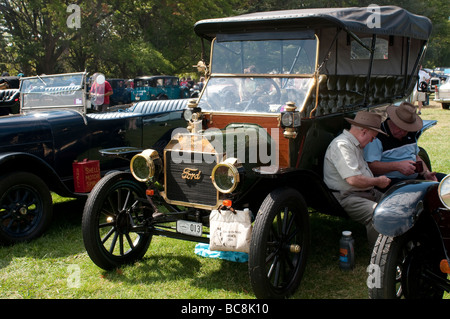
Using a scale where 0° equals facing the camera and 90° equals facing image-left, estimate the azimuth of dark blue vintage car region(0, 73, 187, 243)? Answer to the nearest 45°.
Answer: approximately 45°

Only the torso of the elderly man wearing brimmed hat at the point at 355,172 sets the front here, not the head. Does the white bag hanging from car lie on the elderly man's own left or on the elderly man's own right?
on the elderly man's own right

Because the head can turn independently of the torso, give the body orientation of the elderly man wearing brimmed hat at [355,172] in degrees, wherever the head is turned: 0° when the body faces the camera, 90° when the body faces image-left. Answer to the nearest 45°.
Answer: approximately 270°

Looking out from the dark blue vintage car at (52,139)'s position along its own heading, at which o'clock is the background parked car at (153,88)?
The background parked car is roughly at 5 o'clock from the dark blue vintage car.

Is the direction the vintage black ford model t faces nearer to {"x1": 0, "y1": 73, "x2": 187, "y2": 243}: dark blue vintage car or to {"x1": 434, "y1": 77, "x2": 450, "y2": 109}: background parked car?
the dark blue vintage car

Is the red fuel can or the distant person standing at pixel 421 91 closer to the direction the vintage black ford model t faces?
the red fuel can

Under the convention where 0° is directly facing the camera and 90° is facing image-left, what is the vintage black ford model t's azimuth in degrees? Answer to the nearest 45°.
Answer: approximately 45°

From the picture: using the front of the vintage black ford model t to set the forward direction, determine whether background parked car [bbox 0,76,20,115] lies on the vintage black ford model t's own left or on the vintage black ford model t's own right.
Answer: on the vintage black ford model t's own right

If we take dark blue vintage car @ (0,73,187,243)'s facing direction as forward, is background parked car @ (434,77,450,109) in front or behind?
behind
